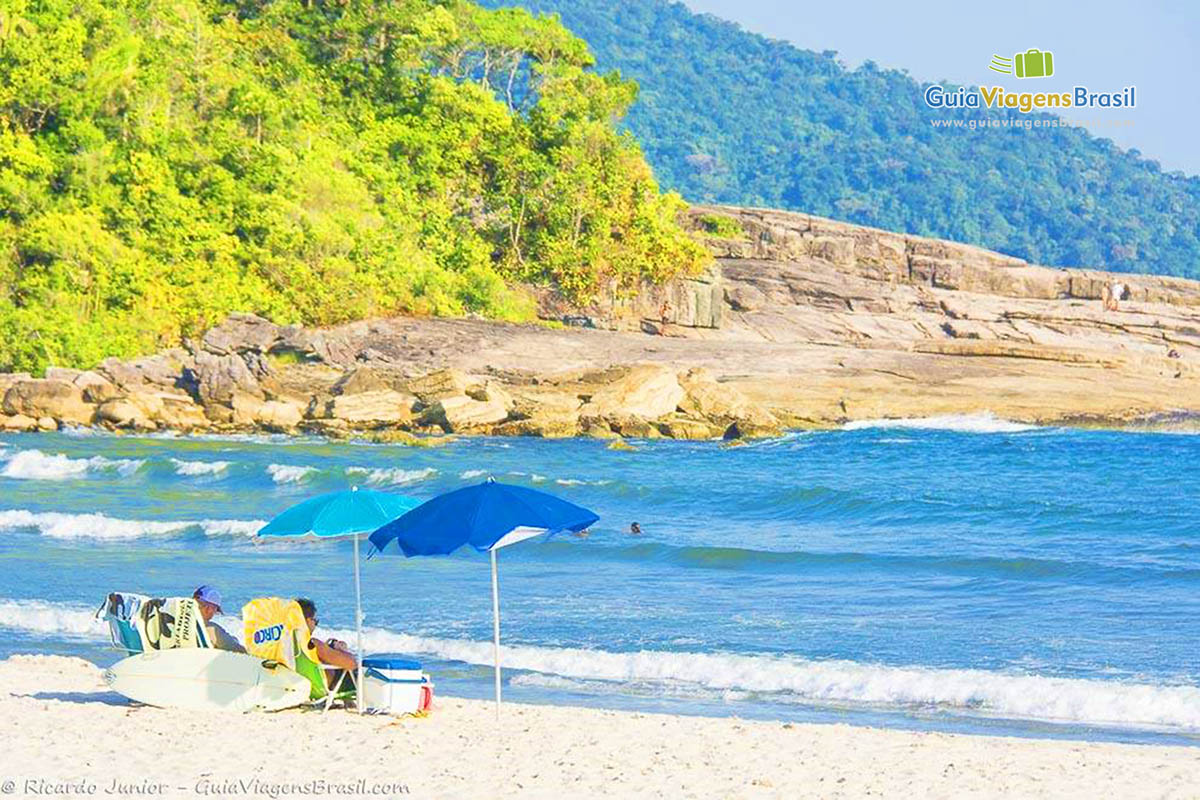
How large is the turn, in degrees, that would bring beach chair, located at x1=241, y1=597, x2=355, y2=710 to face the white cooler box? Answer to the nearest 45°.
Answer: approximately 45° to its right

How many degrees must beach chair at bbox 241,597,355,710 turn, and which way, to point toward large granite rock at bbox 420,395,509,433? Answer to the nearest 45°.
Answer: approximately 45° to its left

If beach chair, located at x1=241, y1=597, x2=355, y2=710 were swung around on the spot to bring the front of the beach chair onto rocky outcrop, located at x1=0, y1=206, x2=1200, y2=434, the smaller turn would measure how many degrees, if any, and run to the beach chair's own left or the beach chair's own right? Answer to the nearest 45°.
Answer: approximately 45° to the beach chair's own left

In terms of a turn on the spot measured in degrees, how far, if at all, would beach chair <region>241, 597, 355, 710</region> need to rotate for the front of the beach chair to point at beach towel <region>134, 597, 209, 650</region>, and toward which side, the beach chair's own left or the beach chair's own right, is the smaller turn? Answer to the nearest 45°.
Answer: approximately 135° to the beach chair's own left

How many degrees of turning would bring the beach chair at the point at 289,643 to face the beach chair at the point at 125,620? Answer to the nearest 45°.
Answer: approximately 90° to its left

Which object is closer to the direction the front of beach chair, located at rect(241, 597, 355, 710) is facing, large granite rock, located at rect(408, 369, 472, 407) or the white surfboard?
the large granite rock

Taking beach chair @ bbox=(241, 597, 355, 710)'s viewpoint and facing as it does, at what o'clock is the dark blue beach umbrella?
The dark blue beach umbrella is roughly at 3 o'clock from the beach chair.

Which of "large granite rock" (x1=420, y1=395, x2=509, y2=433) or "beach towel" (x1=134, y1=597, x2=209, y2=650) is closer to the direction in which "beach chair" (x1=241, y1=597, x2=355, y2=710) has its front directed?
the large granite rock

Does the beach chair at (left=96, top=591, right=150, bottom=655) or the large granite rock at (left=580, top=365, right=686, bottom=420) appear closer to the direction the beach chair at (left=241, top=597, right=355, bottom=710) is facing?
the large granite rock

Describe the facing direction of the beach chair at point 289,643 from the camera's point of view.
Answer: facing away from the viewer and to the right of the viewer
